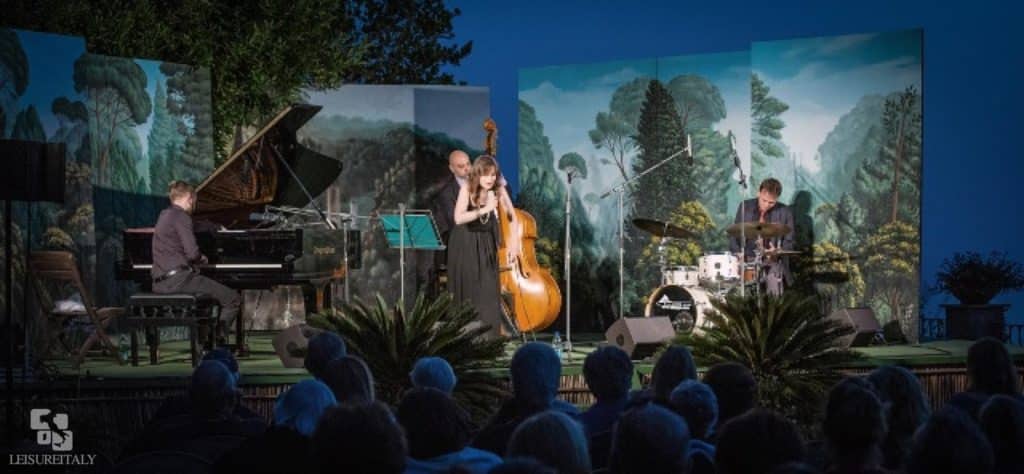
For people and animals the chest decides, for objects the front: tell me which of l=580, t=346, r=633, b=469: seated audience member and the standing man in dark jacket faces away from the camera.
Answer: the seated audience member

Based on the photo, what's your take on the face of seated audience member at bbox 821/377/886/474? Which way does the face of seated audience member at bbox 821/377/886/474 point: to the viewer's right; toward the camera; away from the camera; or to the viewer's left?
away from the camera

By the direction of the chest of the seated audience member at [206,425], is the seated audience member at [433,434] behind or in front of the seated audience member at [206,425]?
behind

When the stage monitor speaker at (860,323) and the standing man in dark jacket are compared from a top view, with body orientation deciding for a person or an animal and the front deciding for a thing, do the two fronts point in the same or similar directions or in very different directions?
very different directions

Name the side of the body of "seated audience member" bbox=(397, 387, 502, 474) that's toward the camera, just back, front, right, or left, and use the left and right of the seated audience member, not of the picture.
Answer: back

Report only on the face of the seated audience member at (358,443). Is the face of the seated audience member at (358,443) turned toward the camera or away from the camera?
away from the camera

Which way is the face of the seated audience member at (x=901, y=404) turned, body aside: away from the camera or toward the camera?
away from the camera

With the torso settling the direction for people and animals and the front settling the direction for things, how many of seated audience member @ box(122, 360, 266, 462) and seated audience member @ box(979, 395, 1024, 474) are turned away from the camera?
2

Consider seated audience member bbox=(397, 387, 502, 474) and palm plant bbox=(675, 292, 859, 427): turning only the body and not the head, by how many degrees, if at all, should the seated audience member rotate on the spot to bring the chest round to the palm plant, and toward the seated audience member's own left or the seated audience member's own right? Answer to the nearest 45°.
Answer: approximately 45° to the seated audience member's own right

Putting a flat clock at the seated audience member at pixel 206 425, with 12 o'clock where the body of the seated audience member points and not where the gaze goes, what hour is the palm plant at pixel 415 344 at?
The palm plant is roughly at 1 o'clock from the seated audience member.

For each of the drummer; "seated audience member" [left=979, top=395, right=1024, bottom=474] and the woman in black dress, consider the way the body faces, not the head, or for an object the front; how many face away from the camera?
1

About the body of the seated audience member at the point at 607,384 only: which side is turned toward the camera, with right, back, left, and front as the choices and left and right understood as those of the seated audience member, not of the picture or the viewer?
back

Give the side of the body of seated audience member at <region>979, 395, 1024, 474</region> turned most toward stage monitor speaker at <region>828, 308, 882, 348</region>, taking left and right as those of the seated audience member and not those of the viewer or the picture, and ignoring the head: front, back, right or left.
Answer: front

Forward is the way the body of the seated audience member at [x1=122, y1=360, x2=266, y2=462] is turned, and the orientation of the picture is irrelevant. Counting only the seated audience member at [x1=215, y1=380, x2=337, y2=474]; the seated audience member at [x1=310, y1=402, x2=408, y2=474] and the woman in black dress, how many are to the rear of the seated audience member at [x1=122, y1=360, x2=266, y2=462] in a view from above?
2
